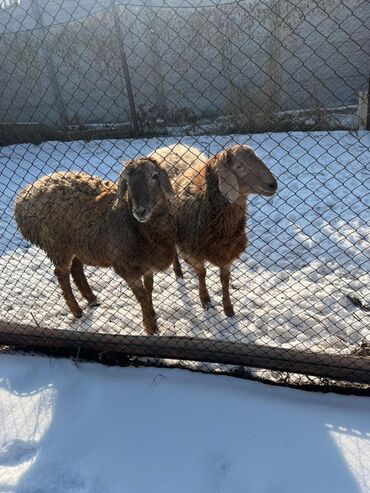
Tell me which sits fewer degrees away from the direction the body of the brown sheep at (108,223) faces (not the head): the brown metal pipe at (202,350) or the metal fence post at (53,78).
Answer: the brown metal pipe

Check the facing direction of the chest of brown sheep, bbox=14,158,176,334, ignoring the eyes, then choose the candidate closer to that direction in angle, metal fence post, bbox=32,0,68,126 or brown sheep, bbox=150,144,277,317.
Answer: the brown sheep

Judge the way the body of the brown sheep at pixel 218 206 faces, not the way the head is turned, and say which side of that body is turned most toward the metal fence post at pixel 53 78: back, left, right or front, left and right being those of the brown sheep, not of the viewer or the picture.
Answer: back

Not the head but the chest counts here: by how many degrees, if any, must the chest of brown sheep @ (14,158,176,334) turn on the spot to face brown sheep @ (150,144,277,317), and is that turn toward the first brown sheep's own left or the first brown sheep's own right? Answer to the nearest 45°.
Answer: approximately 45° to the first brown sheep's own left

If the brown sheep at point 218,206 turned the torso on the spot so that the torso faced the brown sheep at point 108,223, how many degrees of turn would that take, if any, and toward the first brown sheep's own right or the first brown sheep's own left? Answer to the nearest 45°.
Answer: approximately 135° to the first brown sheep's own right

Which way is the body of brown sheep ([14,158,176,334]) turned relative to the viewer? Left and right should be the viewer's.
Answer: facing the viewer and to the right of the viewer

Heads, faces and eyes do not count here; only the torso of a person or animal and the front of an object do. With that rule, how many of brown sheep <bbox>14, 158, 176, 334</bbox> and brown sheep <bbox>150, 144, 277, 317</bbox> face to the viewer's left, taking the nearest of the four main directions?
0
